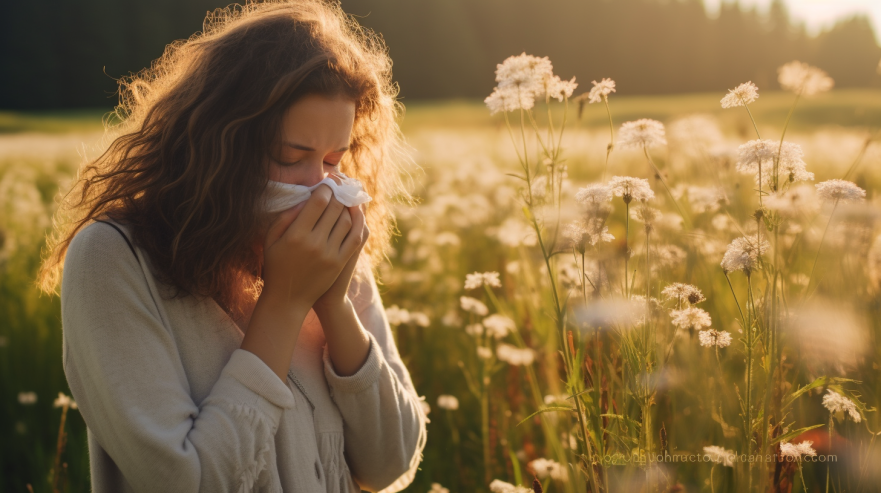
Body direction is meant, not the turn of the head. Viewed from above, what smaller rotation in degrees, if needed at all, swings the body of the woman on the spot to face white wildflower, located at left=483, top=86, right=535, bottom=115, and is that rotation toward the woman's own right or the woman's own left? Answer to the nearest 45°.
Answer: approximately 45° to the woman's own left

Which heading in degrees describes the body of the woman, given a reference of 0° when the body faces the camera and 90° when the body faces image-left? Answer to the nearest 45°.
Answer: approximately 315°

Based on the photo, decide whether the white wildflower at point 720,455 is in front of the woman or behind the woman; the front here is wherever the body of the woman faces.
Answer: in front

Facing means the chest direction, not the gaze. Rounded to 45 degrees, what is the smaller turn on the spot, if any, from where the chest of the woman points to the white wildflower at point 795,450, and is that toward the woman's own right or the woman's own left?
0° — they already face it

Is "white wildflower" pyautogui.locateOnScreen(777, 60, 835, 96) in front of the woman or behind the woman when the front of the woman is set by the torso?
in front
